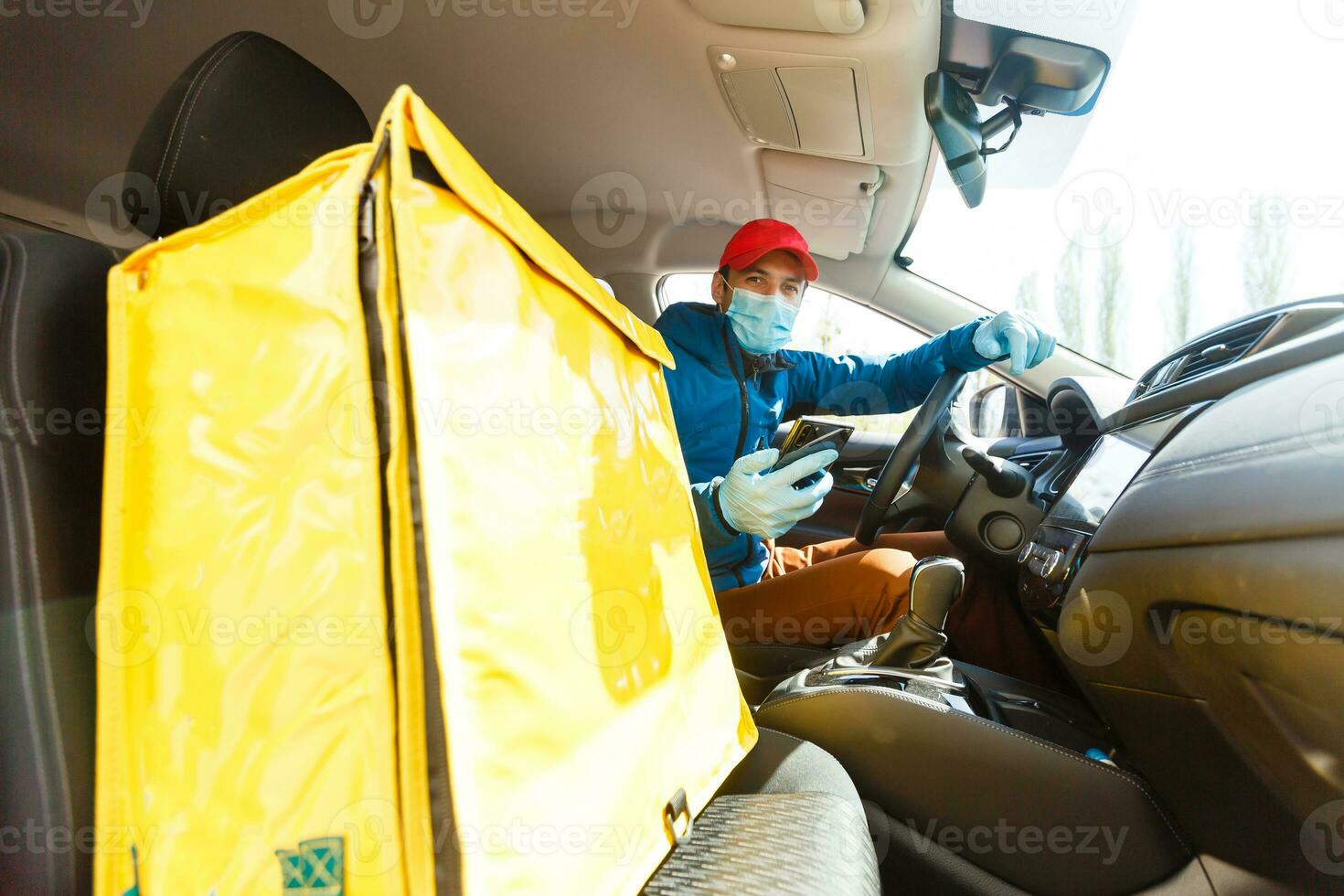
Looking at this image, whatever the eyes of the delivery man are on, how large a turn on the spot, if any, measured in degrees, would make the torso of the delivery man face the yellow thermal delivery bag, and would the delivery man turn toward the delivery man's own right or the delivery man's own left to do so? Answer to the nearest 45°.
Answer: approximately 45° to the delivery man's own right

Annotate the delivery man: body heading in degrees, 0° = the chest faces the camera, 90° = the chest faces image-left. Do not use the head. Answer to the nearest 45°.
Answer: approximately 315°

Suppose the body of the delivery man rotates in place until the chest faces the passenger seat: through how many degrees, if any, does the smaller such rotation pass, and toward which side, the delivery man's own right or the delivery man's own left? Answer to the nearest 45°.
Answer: approximately 45° to the delivery man's own right
